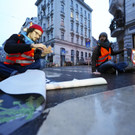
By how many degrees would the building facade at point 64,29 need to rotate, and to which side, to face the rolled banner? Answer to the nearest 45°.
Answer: approximately 45° to its right

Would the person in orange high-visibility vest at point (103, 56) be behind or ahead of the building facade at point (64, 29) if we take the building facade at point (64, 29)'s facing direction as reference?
ahead

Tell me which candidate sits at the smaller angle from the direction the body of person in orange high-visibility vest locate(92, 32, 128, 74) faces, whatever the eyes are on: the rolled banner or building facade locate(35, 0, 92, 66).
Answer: the rolled banner

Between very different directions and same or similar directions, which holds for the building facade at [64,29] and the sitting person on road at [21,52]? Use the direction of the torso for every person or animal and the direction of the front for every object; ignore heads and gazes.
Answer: same or similar directions

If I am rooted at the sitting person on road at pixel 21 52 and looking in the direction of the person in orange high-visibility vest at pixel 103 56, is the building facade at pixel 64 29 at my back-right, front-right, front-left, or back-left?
front-left

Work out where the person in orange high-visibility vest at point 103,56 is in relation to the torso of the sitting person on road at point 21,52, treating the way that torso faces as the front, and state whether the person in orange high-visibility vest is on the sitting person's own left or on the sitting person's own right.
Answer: on the sitting person's own left

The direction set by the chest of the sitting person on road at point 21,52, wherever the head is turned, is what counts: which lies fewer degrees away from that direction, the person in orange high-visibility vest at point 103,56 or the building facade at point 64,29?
the person in orange high-visibility vest

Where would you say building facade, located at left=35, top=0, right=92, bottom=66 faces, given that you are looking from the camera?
facing the viewer and to the right of the viewer

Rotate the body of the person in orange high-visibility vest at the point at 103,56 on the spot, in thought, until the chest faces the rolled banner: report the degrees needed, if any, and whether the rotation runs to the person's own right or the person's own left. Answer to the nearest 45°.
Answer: approximately 45° to the person's own right

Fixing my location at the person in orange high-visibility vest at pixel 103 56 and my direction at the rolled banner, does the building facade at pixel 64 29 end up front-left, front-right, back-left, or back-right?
back-right

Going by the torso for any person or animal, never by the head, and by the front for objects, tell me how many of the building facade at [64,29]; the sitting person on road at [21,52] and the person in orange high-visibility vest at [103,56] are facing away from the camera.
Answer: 0

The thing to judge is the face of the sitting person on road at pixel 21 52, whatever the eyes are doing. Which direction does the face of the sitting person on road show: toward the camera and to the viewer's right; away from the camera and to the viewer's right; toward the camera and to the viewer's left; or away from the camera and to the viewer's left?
toward the camera and to the viewer's right
